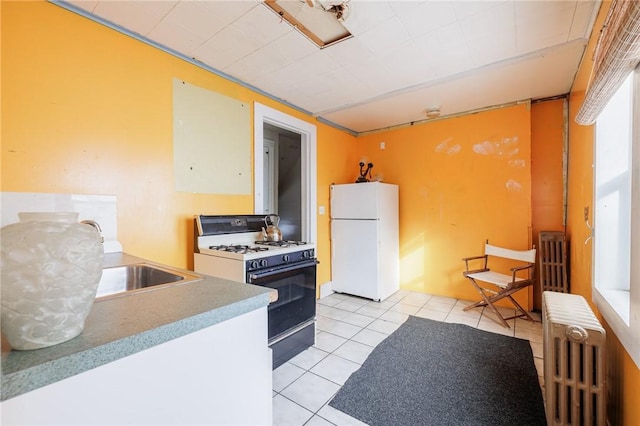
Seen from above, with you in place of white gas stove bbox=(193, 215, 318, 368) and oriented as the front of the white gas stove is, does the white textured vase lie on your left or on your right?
on your right

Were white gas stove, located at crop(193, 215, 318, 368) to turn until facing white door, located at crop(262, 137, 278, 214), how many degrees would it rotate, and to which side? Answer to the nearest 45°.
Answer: approximately 135° to its left

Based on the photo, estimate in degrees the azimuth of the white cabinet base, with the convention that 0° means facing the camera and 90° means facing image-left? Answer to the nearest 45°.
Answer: approximately 315°

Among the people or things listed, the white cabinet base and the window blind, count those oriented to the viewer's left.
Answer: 1

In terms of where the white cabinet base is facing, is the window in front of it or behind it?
in front

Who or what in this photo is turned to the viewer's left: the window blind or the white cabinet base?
the window blind

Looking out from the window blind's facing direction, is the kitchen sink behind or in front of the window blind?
in front

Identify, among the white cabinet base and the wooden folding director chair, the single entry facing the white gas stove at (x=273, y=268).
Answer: the wooden folding director chair

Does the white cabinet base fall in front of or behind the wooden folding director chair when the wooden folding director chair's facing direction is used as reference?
in front

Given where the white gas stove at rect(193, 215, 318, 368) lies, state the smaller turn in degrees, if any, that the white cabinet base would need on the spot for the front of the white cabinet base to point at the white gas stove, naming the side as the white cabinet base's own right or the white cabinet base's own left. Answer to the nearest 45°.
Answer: approximately 90° to the white cabinet base's own left

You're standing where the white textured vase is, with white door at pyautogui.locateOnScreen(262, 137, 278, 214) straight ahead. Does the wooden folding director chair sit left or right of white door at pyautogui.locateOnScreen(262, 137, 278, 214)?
right

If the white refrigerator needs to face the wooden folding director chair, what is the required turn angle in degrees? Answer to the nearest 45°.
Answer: approximately 135° to its left

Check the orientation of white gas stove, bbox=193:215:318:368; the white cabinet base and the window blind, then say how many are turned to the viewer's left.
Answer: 1

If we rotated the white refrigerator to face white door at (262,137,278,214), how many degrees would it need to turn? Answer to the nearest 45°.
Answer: approximately 45° to its right
